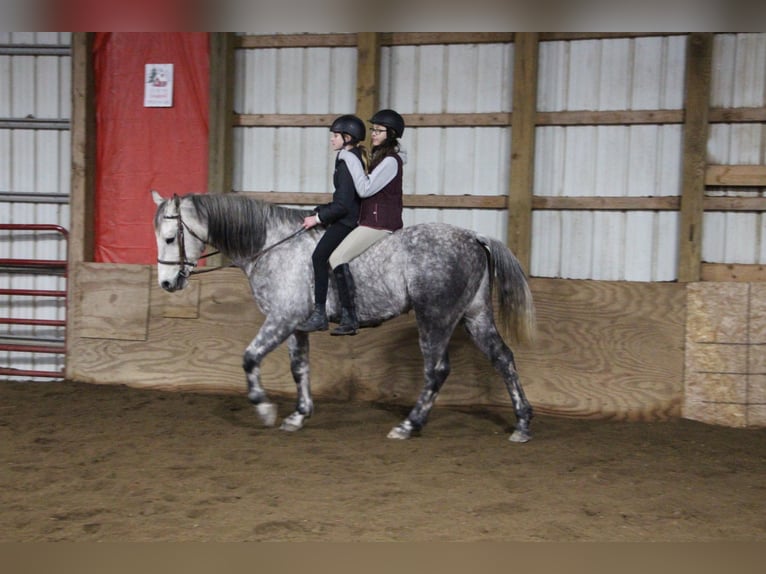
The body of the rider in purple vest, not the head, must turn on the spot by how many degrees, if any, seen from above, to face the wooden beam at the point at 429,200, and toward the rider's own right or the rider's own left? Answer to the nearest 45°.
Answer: approximately 90° to the rider's own right

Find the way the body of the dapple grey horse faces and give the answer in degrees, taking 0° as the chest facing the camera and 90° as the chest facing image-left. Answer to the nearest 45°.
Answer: approximately 90°

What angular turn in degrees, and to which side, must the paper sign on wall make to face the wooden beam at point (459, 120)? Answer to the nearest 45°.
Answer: approximately 45° to its left

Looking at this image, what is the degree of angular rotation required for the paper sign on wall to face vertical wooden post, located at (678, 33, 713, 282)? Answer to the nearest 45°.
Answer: approximately 45° to its left

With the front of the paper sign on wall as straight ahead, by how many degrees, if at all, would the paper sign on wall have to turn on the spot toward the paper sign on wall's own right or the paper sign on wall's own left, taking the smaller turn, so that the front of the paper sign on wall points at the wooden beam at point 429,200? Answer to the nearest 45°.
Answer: approximately 45° to the paper sign on wall's own left

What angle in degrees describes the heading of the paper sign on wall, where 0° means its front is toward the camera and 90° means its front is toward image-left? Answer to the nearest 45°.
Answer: approximately 0°

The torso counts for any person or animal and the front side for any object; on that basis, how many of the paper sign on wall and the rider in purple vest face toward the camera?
1

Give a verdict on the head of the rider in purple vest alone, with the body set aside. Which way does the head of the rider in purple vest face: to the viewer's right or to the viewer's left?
to the viewer's left

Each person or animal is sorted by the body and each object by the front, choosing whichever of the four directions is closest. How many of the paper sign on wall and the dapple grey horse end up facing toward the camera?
1

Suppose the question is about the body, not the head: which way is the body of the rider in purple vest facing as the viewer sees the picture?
to the viewer's left
